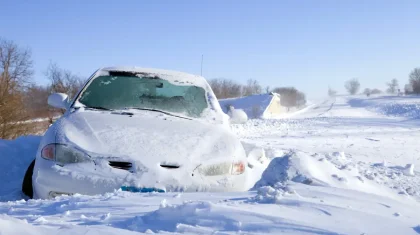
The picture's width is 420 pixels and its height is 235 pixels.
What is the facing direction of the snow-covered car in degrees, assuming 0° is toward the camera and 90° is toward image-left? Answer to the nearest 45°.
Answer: approximately 0°

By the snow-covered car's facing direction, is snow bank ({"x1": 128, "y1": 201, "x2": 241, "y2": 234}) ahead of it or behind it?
ahead
